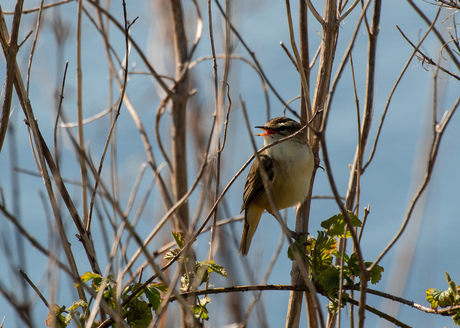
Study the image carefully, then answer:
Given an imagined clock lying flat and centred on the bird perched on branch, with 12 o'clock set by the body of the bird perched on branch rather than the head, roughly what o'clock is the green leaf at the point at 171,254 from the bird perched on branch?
The green leaf is roughly at 2 o'clock from the bird perched on branch.

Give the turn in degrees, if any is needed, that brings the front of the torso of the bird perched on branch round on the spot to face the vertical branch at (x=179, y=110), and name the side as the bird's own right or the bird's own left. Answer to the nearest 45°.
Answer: approximately 90° to the bird's own right

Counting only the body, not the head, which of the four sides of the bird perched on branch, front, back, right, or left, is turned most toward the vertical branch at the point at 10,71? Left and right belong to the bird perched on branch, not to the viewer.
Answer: right
